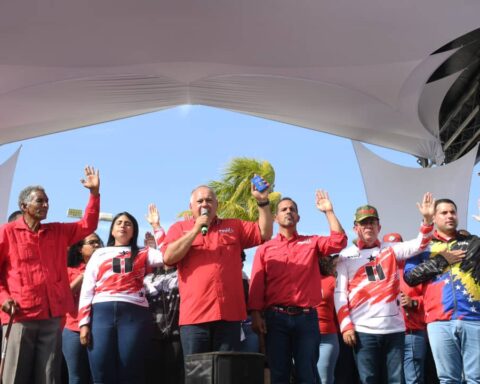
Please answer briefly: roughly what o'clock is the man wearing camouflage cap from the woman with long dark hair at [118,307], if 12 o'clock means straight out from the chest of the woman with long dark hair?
The man wearing camouflage cap is roughly at 9 o'clock from the woman with long dark hair.

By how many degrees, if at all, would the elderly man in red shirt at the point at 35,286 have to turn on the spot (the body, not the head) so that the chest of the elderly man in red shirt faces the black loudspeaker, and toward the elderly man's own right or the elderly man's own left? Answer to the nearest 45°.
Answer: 0° — they already face it

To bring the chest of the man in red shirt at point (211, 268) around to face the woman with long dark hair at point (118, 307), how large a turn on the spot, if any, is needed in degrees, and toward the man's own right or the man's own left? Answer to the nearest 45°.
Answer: approximately 135° to the man's own right

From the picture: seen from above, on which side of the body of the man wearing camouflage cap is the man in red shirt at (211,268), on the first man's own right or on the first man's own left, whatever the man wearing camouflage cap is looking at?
on the first man's own right

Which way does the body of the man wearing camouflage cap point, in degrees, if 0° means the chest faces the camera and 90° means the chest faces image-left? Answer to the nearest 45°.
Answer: approximately 0°

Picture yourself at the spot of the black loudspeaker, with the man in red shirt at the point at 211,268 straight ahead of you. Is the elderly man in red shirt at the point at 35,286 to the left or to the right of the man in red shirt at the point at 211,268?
left

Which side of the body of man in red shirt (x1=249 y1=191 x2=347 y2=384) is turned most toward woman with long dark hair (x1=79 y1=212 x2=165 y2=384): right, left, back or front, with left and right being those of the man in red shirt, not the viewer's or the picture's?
right

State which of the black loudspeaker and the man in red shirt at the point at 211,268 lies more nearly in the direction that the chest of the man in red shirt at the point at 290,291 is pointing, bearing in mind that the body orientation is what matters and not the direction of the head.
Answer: the black loudspeaker
